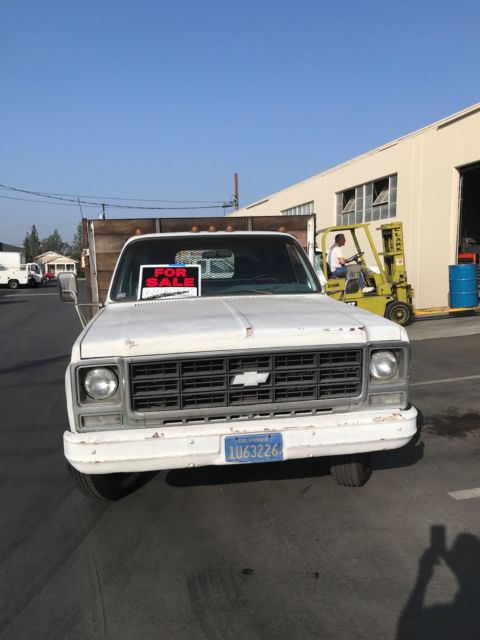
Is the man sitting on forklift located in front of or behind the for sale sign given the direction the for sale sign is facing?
behind

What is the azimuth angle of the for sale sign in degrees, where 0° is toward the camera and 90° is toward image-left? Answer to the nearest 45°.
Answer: approximately 0°

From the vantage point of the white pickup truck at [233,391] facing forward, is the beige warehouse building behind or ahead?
behind

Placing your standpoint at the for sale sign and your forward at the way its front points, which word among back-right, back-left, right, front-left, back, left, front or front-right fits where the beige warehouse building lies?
back-left

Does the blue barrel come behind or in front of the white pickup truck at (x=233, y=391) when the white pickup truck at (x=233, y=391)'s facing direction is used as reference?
behind

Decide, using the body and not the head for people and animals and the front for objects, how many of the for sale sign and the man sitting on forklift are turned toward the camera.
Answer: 1

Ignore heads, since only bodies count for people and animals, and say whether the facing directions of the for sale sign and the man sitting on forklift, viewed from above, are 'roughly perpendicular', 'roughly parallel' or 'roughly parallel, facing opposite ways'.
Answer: roughly perpendicular
